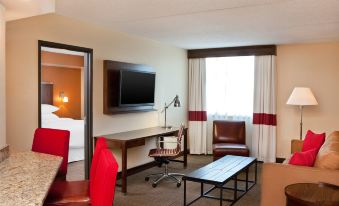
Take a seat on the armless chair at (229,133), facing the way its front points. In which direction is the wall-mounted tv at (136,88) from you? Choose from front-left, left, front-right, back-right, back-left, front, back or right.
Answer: front-right

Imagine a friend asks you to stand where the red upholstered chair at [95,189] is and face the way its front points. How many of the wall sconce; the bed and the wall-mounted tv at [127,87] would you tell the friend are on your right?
3

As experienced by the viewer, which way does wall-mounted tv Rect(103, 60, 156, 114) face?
facing the viewer and to the right of the viewer

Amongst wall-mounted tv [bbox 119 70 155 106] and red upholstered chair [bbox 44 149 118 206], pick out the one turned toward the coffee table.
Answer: the wall-mounted tv

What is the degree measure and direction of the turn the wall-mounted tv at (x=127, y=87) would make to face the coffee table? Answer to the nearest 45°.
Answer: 0° — it already faces it

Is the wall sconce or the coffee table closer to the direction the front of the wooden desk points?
the coffee table

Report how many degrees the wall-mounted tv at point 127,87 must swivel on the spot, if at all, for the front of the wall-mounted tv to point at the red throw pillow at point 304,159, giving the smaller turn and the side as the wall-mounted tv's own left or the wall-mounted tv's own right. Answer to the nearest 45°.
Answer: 0° — it already faces it

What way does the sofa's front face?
to the viewer's left

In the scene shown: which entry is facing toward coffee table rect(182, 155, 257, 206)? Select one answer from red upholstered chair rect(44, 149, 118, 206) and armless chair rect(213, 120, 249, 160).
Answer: the armless chair

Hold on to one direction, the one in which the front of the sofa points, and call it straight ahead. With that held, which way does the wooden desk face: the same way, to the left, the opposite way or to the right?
the opposite way

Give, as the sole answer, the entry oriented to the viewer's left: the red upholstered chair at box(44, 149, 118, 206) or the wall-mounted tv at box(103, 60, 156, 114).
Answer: the red upholstered chair

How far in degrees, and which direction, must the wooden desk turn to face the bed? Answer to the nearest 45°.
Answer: approximately 180°

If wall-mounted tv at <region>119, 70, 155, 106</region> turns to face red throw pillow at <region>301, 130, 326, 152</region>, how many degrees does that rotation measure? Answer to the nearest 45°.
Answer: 0° — it already faces it

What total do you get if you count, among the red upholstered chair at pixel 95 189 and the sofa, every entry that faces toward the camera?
0

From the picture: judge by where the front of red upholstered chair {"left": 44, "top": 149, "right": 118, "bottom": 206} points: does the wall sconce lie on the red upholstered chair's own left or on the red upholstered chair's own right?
on the red upholstered chair's own right

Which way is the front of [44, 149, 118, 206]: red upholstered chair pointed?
to the viewer's left
